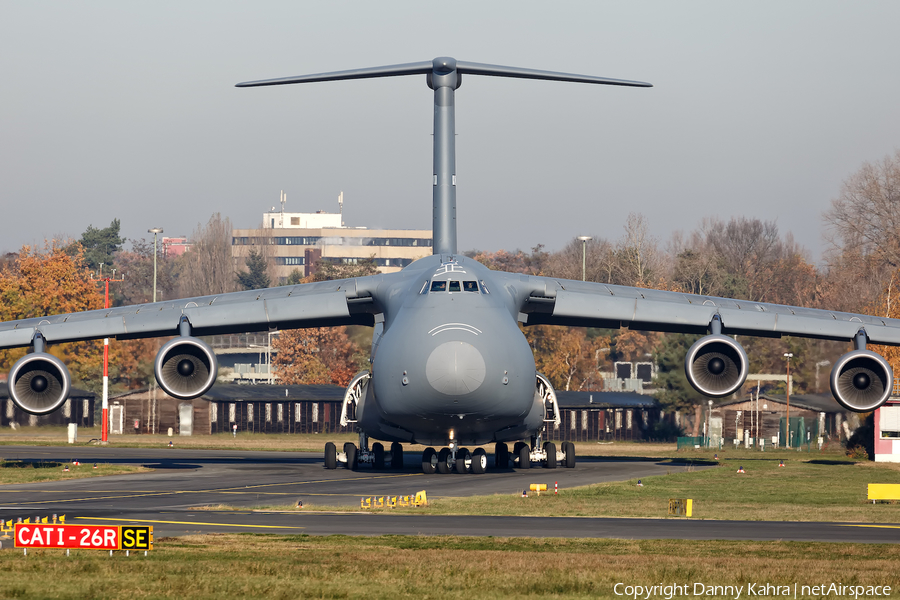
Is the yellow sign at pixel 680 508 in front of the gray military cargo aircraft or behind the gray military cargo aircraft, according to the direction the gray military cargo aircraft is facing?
in front

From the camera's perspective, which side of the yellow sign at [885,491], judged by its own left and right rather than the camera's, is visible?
front

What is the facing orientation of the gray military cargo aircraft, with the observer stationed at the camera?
facing the viewer

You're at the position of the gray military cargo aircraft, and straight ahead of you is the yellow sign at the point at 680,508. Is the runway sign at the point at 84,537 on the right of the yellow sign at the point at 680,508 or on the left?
right

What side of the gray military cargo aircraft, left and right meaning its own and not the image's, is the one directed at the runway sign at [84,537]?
front

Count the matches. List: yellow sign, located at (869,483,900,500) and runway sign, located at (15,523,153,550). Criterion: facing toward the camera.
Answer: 2

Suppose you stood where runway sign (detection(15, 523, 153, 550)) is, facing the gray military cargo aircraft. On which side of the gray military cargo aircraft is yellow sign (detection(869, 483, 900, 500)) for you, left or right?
right

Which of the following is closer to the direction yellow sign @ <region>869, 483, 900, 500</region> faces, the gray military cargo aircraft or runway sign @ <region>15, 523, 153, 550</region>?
the runway sign

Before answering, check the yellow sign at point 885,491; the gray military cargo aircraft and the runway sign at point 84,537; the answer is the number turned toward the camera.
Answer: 3
